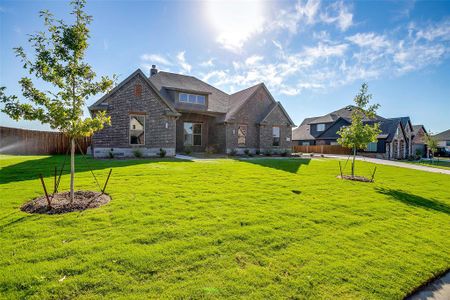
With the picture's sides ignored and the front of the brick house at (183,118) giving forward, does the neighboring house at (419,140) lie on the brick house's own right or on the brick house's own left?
on the brick house's own left

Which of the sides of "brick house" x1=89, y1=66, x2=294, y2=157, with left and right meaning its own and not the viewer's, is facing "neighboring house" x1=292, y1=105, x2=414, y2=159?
left

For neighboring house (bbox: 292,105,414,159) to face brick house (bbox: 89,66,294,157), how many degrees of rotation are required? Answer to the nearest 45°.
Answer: approximately 90° to its right

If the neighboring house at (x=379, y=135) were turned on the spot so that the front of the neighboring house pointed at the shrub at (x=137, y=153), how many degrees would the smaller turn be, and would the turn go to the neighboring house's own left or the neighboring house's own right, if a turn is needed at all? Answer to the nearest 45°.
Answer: approximately 90° to the neighboring house's own right

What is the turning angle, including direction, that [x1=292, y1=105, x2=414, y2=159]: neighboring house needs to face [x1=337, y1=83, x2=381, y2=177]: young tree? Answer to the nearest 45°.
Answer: approximately 45° to its right

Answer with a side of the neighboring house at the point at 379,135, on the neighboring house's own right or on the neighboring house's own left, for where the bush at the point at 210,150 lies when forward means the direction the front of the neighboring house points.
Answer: on the neighboring house's own right

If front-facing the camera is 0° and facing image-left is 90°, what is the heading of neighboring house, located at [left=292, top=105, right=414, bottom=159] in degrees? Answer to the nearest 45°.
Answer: approximately 315°

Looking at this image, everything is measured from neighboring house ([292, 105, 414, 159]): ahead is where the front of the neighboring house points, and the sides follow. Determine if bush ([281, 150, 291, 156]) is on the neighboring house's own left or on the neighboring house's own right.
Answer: on the neighboring house's own right
